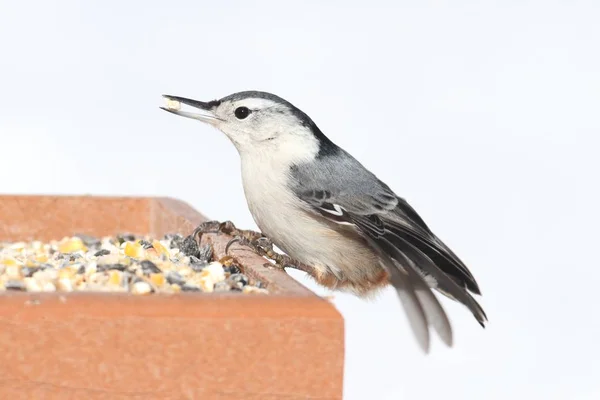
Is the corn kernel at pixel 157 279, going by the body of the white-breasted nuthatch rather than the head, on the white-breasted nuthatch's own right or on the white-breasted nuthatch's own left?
on the white-breasted nuthatch's own left

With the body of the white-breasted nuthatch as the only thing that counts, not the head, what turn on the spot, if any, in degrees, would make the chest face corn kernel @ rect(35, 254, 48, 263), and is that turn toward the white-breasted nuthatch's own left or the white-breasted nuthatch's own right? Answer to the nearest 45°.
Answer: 0° — it already faces it

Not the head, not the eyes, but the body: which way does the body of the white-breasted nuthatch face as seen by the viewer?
to the viewer's left

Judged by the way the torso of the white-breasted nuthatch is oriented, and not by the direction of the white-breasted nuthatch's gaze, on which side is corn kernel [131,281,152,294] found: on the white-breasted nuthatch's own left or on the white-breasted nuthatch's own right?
on the white-breasted nuthatch's own left
